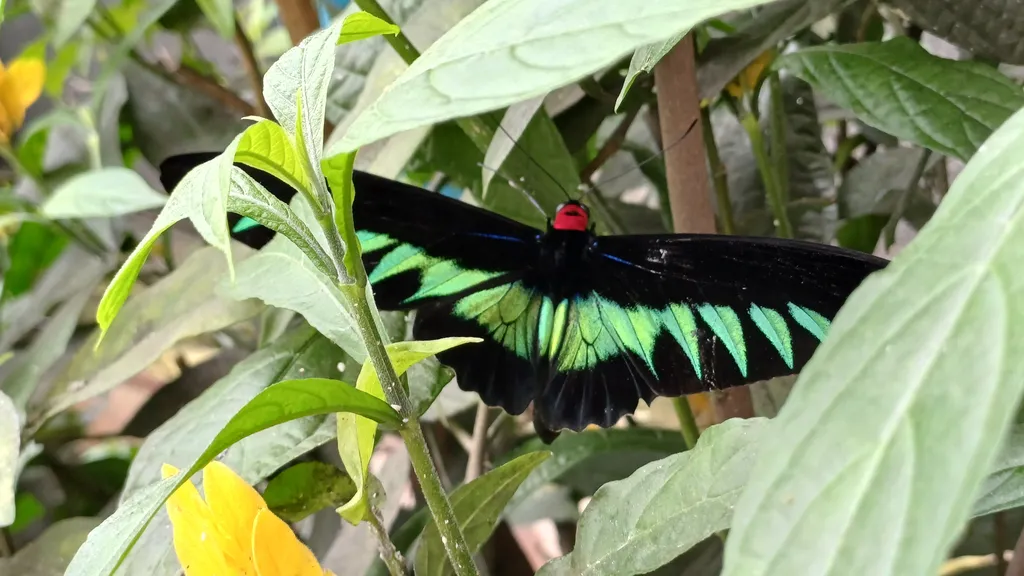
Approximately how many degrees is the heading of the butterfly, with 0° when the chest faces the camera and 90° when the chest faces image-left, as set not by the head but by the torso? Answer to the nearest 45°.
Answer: approximately 180°
